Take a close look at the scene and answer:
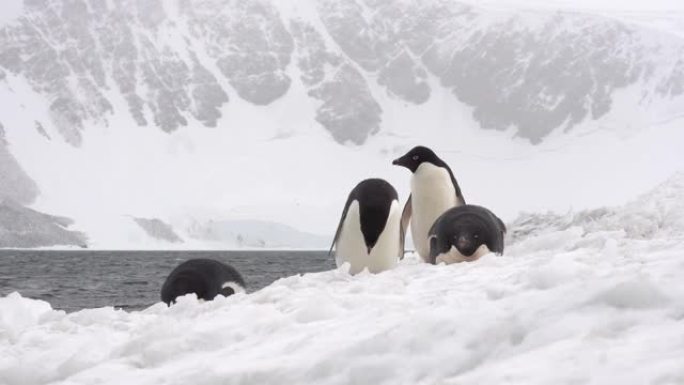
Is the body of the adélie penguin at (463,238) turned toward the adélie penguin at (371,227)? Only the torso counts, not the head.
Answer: no

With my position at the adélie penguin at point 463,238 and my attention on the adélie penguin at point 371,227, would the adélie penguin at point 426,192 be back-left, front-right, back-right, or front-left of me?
front-right

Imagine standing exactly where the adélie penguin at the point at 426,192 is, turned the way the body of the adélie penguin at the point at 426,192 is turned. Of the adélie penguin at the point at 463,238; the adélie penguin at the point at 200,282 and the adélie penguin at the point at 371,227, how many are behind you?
0

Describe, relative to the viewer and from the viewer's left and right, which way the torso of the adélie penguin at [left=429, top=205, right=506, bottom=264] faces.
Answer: facing the viewer

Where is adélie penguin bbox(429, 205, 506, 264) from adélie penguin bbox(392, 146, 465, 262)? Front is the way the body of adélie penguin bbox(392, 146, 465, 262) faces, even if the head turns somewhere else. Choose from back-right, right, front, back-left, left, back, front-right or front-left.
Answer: front-left

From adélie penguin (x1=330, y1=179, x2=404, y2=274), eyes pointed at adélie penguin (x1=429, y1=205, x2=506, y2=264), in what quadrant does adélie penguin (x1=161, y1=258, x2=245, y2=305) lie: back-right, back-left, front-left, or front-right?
back-right

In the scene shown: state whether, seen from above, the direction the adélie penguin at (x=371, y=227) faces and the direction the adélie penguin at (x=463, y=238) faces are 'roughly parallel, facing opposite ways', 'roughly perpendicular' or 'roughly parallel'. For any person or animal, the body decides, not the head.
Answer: roughly parallel

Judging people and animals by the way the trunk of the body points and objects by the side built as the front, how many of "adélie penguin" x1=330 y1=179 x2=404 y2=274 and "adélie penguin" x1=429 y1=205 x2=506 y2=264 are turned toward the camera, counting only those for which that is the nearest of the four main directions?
2

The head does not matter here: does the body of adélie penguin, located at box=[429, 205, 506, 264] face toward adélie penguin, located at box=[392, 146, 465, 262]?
no

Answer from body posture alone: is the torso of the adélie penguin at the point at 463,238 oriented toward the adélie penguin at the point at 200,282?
no

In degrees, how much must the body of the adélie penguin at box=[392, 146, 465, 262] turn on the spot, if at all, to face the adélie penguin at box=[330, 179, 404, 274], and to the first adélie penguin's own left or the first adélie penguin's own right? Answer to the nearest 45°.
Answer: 0° — it already faces it

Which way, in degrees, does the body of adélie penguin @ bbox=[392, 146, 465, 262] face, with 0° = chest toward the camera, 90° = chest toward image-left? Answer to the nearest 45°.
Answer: approximately 45°

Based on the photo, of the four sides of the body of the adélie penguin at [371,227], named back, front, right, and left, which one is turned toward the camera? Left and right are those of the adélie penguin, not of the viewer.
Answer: front
